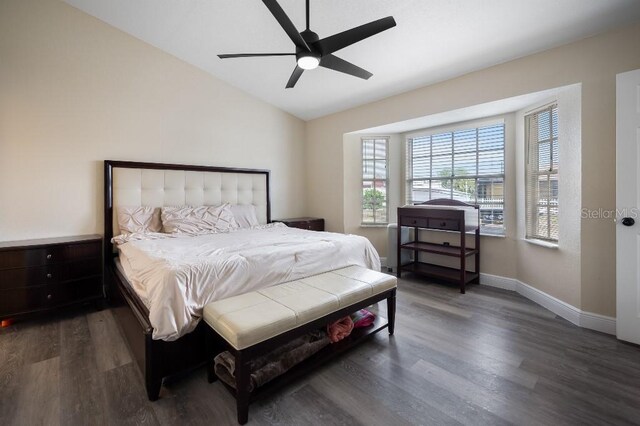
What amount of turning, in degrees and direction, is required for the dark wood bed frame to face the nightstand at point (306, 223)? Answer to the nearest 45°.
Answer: approximately 90° to its left

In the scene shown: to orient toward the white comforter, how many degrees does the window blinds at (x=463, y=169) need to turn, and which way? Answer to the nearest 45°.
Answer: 0° — it already faces it

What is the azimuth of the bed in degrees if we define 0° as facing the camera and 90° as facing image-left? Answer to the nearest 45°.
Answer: approximately 315°

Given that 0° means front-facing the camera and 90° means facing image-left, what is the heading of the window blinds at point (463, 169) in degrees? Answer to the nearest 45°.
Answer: approximately 45°
